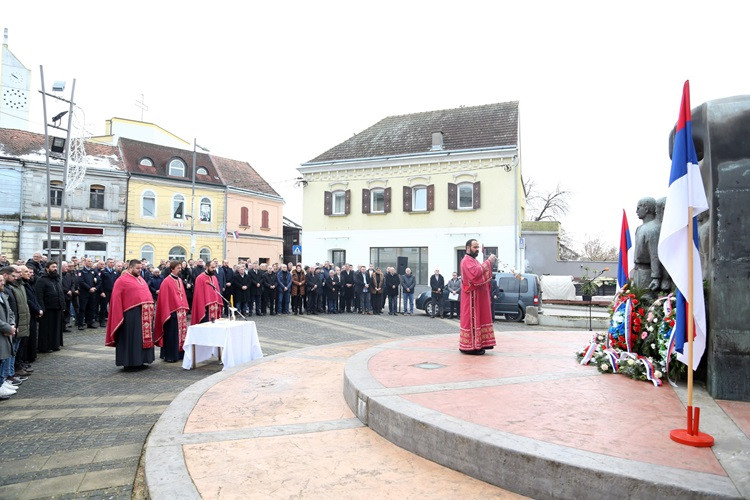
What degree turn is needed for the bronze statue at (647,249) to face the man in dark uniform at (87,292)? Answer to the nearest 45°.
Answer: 0° — it already faces them

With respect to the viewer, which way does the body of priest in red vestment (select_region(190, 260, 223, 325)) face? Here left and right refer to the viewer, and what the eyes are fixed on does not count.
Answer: facing the viewer and to the right of the viewer

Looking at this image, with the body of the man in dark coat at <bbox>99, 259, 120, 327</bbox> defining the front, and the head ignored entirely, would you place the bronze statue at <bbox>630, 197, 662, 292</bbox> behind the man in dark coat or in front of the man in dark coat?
in front

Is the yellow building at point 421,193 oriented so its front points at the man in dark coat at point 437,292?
yes

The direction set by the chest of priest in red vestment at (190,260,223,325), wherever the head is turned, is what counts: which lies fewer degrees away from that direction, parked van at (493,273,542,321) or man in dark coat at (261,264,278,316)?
the parked van

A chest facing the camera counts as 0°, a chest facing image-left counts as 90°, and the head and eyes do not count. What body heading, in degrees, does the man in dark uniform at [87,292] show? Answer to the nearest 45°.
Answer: approximately 315°

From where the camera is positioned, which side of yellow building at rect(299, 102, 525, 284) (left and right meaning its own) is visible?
front

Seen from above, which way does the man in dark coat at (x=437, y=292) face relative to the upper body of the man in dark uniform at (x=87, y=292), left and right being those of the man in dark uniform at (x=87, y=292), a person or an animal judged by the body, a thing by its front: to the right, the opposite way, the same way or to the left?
to the right

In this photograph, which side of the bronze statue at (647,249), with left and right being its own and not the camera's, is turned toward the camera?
left
